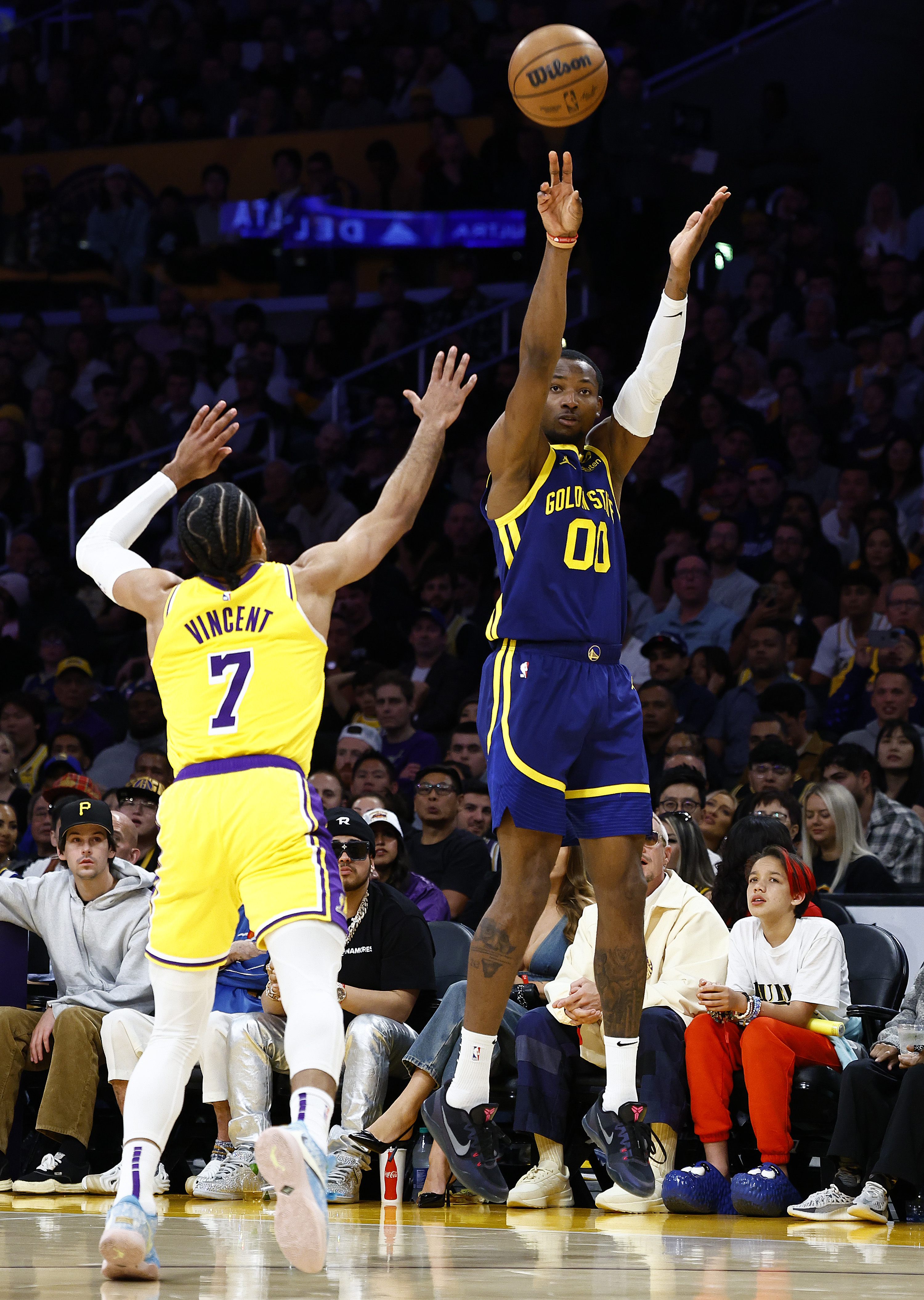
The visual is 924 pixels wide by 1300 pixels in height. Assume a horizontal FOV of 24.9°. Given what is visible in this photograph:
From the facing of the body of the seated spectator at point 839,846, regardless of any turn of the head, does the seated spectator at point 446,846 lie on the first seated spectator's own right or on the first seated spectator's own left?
on the first seated spectator's own right

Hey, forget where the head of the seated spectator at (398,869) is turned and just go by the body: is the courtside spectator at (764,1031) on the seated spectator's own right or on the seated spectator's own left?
on the seated spectator's own left

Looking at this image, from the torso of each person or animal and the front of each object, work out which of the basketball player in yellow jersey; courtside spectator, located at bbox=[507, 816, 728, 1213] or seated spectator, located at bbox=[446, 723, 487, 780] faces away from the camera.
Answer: the basketball player in yellow jersey

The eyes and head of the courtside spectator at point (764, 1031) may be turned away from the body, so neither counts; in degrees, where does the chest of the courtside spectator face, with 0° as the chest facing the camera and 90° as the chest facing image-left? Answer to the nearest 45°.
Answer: approximately 45°

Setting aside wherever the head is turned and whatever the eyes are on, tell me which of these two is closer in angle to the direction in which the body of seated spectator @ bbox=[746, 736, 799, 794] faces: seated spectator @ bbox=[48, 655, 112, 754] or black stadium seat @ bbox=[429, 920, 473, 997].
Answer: the black stadium seat

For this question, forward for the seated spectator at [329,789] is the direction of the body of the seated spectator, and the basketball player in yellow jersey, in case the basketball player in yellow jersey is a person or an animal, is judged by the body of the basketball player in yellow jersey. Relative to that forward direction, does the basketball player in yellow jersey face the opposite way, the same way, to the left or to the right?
the opposite way

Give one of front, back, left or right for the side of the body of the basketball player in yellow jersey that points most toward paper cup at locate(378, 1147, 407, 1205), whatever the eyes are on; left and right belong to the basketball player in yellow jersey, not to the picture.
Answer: front

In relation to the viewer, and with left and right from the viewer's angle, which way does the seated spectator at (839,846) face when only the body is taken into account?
facing the viewer and to the left of the viewer

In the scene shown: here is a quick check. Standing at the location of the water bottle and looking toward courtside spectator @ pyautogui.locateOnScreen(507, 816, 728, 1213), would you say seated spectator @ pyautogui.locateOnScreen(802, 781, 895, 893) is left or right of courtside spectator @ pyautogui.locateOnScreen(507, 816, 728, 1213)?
left

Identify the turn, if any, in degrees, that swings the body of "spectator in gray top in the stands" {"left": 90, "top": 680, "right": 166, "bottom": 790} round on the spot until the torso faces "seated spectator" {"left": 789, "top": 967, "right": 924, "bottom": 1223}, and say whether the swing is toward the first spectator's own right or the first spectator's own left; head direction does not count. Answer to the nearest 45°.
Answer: approximately 45° to the first spectator's own left

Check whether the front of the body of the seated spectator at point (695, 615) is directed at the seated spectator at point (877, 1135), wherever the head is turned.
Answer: yes
